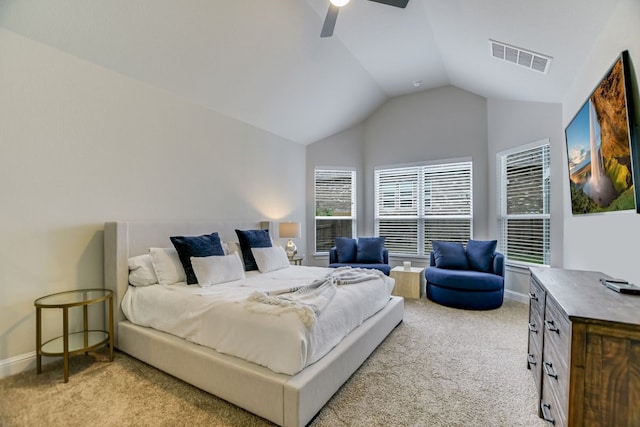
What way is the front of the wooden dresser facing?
to the viewer's left

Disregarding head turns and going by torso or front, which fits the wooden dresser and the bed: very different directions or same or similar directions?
very different directions

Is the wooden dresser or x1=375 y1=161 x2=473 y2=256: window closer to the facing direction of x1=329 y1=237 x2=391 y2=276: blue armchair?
the wooden dresser

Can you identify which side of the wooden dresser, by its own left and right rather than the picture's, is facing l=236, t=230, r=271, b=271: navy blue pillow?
front

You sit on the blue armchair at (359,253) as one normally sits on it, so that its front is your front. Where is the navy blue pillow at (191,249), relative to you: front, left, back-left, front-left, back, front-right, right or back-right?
front-right

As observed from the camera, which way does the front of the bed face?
facing the viewer and to the right of the viewer

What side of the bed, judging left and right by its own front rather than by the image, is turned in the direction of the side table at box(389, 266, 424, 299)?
left

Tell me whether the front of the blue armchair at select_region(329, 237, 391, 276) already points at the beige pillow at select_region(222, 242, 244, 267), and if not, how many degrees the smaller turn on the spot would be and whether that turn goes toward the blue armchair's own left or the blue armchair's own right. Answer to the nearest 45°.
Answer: approximately 45° to the blue armchair's own right

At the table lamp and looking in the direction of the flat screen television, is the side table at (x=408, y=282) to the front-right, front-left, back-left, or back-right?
front-left

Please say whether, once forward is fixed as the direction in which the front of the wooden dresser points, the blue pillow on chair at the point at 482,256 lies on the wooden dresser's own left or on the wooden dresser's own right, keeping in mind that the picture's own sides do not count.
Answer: on the wooden dresser's own right

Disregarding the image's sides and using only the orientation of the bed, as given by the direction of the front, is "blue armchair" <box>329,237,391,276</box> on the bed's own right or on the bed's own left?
on the bed's own left

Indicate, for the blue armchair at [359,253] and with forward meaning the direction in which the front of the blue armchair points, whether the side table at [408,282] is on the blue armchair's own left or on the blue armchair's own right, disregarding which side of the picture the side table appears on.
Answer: on the blue armchair's own left

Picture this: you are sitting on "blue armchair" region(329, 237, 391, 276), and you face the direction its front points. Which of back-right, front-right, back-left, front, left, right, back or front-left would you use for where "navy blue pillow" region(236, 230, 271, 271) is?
front-right

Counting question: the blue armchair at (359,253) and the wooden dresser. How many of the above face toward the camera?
1

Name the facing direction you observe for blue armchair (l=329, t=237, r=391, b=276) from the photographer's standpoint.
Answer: facing the viewer
